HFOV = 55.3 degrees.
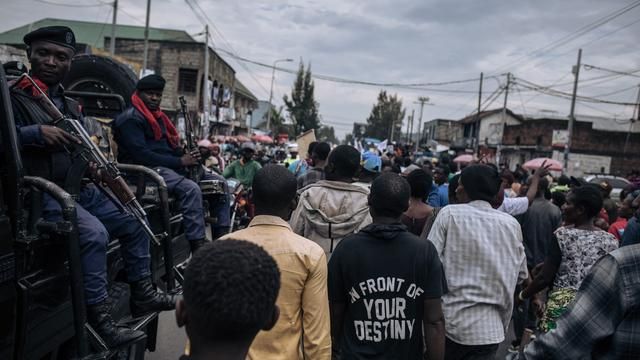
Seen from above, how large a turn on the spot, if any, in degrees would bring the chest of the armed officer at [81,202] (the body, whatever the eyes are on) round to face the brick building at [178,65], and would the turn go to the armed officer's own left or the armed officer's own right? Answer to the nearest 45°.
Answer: approximately 135° to the armed officer's own left

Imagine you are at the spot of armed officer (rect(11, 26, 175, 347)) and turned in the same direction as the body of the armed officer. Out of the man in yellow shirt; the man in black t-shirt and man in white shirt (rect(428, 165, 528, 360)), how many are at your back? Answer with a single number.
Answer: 0

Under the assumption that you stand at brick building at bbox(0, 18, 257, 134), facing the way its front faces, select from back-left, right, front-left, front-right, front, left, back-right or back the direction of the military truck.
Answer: front-right

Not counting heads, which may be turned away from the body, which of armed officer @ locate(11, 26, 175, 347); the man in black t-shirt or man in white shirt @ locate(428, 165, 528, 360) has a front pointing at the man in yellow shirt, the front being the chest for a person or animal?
the armed officer

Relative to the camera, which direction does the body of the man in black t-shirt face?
away from the camera

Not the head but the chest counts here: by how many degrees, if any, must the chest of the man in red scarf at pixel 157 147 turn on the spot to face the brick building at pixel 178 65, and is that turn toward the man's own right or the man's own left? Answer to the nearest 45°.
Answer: approximately 135° to the man's own left

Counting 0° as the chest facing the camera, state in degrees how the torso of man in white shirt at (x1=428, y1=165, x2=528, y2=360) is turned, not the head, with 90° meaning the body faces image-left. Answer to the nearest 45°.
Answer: approximately 180°

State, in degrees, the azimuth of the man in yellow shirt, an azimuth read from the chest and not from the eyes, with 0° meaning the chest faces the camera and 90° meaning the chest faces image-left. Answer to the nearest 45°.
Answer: approximately 180°

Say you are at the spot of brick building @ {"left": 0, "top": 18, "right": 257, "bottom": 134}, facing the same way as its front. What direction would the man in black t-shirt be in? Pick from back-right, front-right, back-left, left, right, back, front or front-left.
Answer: front-right

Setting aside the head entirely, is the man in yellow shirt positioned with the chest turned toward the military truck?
no

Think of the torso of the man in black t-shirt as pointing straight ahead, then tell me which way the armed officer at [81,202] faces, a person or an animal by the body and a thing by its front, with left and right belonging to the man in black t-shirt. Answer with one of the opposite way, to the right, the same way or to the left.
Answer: to the right

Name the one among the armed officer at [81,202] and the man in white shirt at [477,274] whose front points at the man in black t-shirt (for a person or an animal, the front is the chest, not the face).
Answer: the armed officer

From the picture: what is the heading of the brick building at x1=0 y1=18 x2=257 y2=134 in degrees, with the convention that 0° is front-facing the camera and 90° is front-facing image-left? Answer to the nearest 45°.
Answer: approximately 315°

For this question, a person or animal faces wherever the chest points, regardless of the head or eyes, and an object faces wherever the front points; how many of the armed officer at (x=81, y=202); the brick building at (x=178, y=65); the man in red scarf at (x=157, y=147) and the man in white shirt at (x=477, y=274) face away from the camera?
1

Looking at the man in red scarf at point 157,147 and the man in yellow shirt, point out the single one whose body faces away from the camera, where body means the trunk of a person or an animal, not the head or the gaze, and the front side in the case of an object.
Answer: the man in yellow shirt

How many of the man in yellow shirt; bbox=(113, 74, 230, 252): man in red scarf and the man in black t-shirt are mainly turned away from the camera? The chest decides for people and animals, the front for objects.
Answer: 2

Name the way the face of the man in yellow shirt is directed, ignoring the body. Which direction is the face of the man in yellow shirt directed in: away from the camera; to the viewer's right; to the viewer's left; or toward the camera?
away from the camera

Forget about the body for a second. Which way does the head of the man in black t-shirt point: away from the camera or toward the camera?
away from the camera

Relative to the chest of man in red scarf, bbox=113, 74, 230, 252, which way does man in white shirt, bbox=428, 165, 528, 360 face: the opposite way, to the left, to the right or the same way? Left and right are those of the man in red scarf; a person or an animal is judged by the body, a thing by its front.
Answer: to the left

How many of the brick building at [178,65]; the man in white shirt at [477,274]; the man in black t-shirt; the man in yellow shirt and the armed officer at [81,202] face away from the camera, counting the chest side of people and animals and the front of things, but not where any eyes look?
3

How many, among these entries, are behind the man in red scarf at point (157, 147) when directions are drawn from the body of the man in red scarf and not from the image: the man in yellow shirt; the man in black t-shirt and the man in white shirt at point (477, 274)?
0
